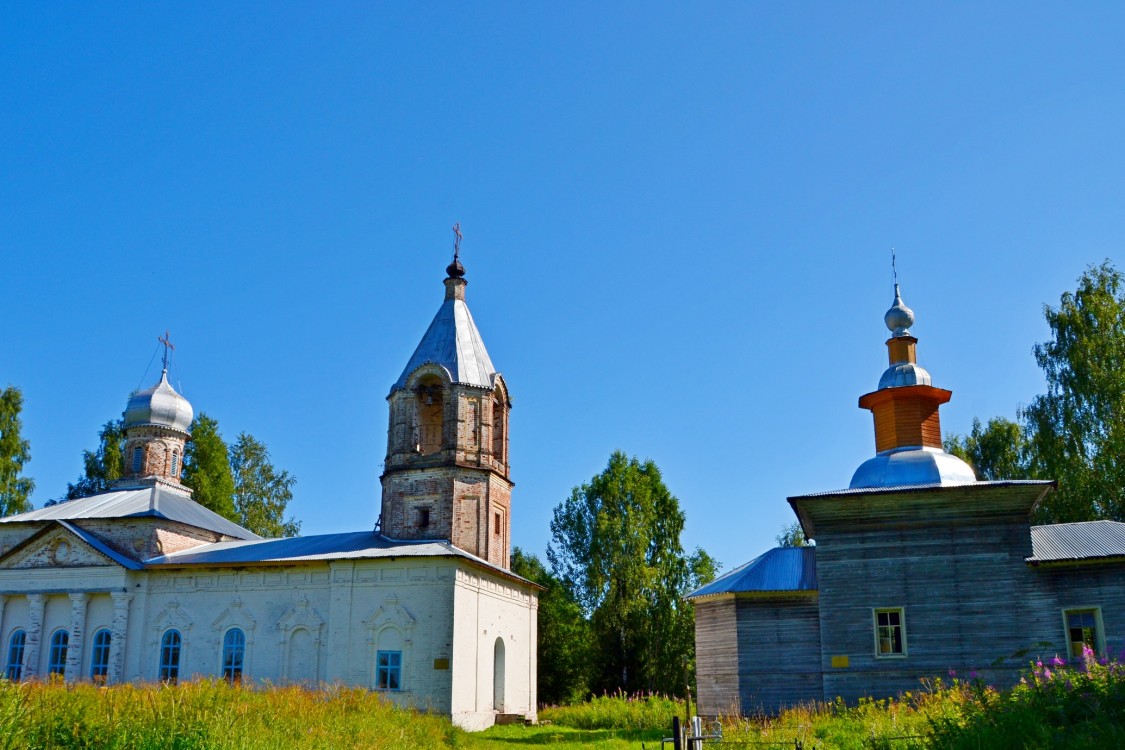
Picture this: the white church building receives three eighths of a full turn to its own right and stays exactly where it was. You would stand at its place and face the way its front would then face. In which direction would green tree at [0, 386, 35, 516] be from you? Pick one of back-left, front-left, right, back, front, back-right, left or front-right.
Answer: front-right

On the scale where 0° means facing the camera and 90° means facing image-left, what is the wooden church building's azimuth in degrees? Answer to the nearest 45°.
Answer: approximately 270°

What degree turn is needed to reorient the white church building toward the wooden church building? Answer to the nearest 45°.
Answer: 0° — it already faces it

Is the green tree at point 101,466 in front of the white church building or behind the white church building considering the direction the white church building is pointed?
behind

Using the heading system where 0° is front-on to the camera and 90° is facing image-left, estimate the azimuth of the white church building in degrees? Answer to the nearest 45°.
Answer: approximately 315°

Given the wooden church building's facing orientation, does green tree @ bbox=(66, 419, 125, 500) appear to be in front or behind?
behind

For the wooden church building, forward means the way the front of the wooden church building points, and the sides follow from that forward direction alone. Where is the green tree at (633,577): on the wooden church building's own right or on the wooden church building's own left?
on the wooden church building's own left

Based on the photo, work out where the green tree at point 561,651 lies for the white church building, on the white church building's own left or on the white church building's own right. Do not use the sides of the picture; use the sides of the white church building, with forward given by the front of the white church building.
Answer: on the white church building's own left

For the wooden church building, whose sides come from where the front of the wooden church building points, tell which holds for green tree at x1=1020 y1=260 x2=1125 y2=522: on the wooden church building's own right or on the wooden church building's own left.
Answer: on the wooden church building's own left
